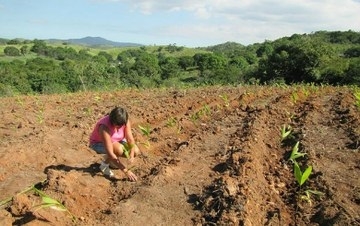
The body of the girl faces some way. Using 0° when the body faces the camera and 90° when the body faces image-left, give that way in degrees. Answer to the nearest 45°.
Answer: approximately 315°

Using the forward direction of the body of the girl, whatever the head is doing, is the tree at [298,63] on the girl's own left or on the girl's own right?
on the girl's own left
